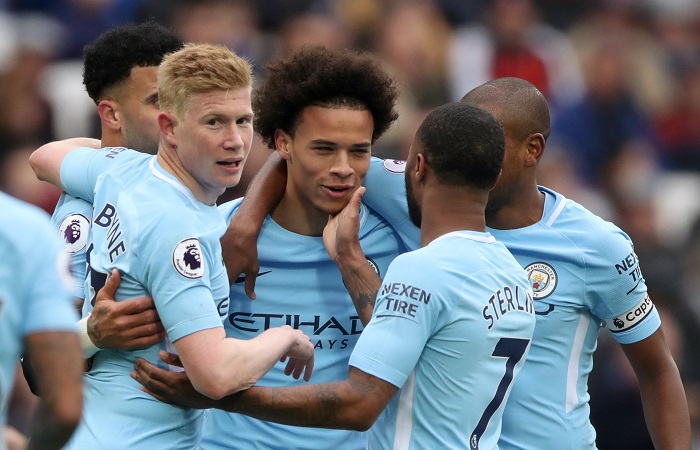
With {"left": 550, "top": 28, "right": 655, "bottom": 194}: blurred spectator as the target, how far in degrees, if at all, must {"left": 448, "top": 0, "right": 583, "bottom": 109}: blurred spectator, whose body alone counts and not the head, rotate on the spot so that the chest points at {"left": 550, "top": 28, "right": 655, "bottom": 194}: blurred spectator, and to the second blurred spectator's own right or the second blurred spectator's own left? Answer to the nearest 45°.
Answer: approximately 90° to the second blurred spectator's own left

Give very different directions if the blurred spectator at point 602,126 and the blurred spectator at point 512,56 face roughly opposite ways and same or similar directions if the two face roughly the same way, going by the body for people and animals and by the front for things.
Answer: same or similar directions

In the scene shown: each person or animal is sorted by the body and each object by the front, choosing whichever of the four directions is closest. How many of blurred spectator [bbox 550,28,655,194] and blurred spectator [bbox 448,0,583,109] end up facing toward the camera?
2

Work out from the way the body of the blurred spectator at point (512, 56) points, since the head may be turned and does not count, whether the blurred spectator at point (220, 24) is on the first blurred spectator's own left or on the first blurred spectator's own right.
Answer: on the first blurred spectator's own right

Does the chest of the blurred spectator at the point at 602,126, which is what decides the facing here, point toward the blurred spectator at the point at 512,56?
no

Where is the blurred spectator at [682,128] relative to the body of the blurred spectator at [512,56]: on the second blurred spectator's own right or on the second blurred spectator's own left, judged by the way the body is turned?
on the second blurred spectator's own left

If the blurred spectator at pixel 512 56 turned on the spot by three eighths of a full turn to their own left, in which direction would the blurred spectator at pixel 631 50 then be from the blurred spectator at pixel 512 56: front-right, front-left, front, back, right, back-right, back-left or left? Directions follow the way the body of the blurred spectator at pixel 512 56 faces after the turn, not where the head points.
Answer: front

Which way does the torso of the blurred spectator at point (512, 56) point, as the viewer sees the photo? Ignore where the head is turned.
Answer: toward the camera

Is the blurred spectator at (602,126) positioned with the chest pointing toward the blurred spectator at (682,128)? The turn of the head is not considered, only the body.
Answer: no

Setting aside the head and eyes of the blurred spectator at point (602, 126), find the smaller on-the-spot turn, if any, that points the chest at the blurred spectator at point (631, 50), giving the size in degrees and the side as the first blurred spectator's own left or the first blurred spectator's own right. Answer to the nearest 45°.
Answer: approximately 180°

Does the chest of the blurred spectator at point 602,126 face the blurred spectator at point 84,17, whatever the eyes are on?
no

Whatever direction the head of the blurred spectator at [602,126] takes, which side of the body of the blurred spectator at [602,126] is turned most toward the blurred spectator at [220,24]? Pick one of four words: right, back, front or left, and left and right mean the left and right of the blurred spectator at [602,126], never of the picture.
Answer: right
